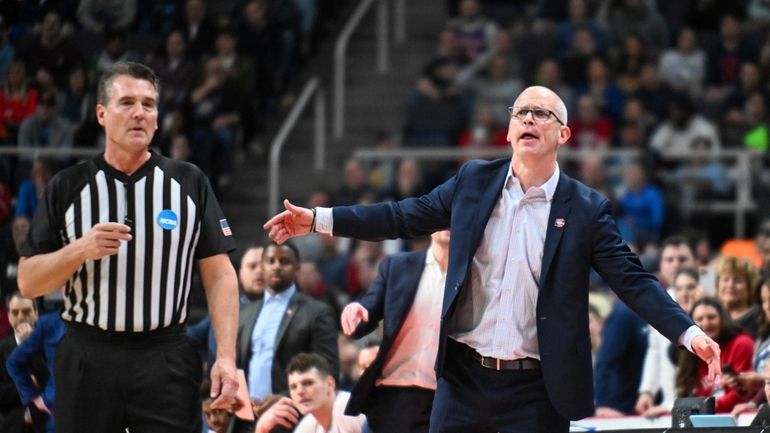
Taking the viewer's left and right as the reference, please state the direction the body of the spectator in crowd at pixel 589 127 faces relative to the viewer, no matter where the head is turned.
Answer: facing the viewer

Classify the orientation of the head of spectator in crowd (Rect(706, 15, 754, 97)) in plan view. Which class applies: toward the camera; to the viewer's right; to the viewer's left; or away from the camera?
toward the camera

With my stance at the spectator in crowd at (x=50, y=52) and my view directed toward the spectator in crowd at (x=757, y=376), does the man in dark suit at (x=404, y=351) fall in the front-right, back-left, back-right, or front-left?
front-right

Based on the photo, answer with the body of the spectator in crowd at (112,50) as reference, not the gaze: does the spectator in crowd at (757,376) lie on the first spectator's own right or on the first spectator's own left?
on the first spectator's own left

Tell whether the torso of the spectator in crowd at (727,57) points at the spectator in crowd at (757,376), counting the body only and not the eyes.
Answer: yes

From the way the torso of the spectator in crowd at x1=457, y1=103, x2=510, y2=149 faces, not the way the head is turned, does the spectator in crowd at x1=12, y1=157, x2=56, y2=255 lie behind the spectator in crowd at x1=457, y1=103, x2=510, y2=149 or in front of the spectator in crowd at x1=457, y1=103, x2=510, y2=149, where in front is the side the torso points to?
in front

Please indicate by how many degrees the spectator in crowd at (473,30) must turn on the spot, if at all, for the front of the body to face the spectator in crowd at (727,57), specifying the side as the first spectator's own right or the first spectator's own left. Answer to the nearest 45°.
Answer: approximately 90° to the first spectator's own left

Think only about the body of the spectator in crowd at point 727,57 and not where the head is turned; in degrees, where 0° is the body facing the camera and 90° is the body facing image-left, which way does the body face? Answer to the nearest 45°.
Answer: approximately 0°

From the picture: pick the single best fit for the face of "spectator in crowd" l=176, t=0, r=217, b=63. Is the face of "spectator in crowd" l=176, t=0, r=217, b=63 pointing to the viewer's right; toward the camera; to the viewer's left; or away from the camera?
toward the camera

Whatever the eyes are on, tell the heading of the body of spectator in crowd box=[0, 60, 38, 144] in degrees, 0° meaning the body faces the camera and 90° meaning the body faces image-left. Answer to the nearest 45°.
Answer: approximately 0°

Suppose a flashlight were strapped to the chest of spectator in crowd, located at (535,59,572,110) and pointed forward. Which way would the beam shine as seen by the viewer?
toward the camera

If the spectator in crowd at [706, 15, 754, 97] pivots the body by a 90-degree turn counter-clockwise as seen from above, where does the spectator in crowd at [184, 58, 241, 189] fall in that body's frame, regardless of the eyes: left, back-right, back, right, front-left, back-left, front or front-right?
back-right

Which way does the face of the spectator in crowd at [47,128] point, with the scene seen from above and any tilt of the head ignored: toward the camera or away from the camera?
toward the camera

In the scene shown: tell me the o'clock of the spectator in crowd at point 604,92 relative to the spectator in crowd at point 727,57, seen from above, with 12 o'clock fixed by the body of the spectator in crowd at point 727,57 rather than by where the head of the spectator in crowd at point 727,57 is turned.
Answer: the spectator in crowd at point 604,92 is roughly at 2 o'clock from the spectator in crowd at point 727,57.

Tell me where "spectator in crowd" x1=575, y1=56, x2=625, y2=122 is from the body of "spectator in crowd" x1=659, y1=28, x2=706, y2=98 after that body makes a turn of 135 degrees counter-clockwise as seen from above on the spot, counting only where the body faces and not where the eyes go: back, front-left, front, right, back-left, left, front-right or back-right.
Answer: back

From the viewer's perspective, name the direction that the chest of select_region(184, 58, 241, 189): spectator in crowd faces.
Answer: toward the camera

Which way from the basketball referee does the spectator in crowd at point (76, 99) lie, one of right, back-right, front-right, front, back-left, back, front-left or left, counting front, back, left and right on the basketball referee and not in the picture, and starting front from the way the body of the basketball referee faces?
back

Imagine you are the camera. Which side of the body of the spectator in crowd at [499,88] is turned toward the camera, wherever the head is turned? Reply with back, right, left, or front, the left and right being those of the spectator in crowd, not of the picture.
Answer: front
